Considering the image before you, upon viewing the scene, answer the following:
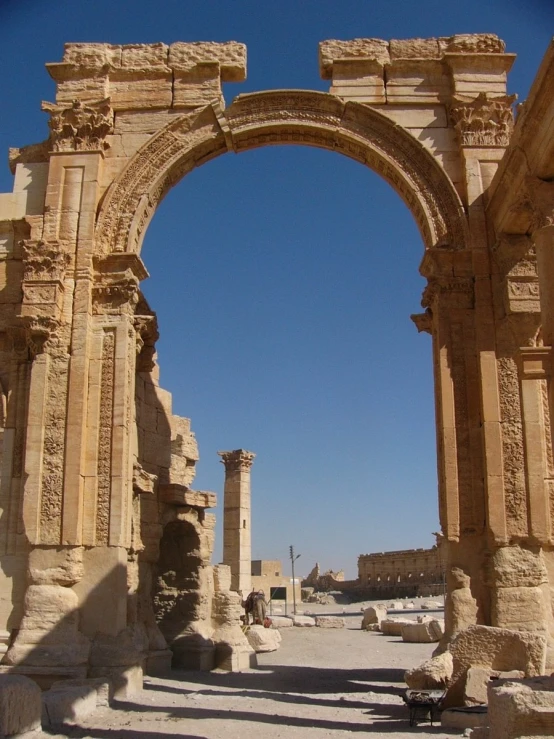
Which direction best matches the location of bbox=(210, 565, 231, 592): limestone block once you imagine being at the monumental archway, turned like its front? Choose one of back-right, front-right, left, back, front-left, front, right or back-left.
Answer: back

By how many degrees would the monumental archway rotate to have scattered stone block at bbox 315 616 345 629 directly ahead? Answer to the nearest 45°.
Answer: approximately 180°

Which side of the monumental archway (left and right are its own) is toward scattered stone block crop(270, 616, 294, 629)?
back

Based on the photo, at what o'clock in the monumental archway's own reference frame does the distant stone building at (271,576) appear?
The distant stone building is roughly at 6 o'clock from the monumental archway.

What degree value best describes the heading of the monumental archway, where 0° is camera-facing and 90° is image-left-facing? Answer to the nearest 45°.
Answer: approximately 0°

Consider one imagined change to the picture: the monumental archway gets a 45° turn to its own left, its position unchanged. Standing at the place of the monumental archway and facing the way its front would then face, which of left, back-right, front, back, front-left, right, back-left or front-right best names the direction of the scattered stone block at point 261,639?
back-left

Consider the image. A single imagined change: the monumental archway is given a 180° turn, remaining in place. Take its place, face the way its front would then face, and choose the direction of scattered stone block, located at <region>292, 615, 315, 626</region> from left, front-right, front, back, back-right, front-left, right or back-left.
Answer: front
